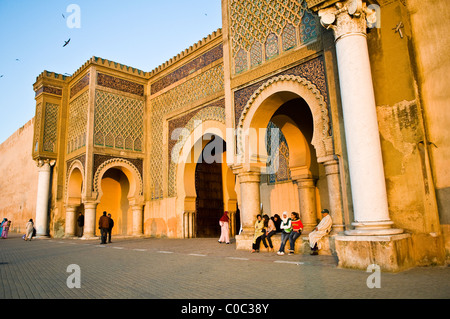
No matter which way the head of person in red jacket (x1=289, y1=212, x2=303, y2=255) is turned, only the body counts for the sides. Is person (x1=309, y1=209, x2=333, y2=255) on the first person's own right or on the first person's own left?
on the first person's own left

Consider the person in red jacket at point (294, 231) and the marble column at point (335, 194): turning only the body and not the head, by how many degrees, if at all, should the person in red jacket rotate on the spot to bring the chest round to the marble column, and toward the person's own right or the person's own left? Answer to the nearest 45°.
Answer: approximately 90° to the person's own left

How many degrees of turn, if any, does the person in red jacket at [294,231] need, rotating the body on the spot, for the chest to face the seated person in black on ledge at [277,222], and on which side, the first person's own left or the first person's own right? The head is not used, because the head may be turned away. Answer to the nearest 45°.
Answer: approximately 135° to the first person's own right

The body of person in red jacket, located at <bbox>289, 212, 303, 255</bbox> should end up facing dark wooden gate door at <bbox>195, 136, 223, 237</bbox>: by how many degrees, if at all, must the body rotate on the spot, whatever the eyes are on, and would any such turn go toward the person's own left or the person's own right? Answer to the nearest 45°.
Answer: approximately 90° to the person's own right

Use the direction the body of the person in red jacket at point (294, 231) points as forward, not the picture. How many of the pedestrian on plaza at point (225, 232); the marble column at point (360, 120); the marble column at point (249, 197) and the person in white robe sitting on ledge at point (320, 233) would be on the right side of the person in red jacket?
2

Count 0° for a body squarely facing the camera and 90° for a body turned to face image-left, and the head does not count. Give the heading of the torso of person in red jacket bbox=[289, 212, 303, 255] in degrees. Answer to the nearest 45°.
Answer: approximately 45°

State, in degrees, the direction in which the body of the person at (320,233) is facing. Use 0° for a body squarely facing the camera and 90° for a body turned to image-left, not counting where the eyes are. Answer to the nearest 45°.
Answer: approximately 45°

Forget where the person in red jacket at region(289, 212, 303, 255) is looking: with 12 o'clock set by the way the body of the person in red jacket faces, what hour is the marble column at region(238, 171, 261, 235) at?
The marble column is roughly at 3 o'clock from the person in red jacket.

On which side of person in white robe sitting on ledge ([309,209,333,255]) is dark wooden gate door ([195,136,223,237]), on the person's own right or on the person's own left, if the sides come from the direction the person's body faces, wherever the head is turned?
on the person's own right
